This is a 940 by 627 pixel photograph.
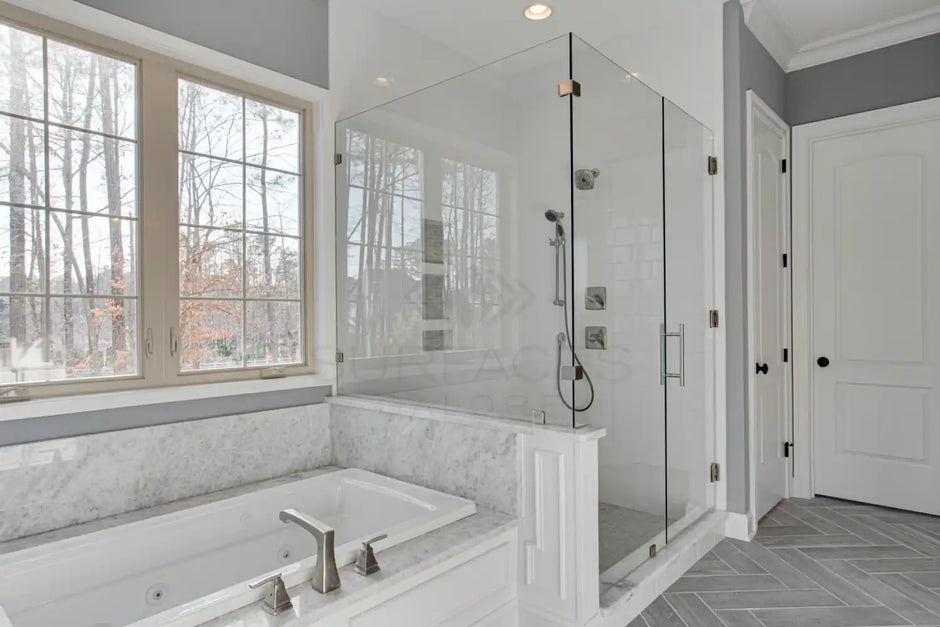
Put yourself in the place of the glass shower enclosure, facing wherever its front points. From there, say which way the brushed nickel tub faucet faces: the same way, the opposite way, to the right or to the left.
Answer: the opposite way

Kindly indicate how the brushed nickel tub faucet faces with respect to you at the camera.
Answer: facing away from the viewer and to the left of the viewer

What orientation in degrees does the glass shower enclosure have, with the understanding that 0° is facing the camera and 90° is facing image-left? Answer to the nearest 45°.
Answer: approximately 315°

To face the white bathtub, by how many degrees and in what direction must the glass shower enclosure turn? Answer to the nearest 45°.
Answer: approximately 90° to its right
